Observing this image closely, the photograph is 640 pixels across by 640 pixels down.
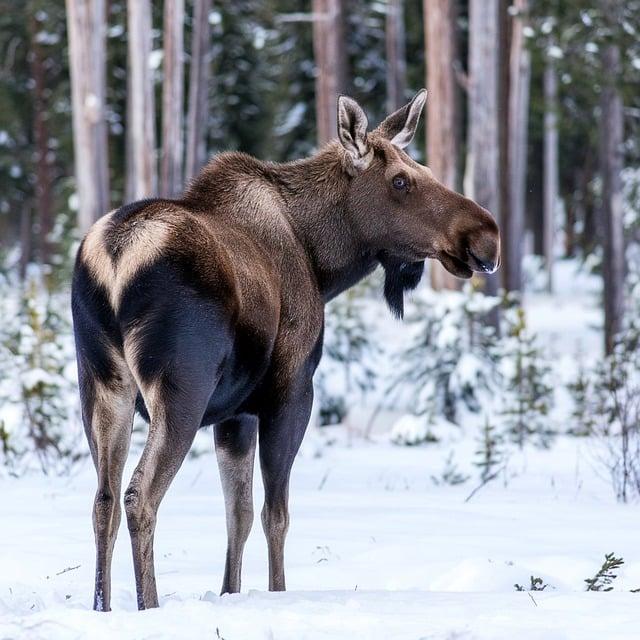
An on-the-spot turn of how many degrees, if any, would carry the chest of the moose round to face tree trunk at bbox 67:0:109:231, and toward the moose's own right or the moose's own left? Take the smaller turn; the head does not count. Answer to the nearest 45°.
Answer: approximately 45° to the moose's own left

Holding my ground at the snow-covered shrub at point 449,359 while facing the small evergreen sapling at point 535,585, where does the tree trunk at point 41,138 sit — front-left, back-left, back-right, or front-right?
back-right

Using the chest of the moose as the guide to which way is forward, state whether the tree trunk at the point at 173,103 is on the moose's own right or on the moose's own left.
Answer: on the moose's own left

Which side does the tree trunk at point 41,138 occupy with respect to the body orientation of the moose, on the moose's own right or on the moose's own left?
on the moose's own left

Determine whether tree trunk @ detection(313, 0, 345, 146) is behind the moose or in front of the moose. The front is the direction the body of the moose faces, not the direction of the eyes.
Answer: in front

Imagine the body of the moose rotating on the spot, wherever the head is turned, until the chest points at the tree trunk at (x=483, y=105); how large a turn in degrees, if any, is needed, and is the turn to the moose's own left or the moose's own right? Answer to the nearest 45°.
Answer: approximately 45° to the moose's own left

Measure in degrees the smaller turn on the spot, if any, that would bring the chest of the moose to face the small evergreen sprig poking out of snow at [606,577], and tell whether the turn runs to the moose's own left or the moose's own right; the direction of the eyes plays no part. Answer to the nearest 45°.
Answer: approximately 45° to the moose's own right

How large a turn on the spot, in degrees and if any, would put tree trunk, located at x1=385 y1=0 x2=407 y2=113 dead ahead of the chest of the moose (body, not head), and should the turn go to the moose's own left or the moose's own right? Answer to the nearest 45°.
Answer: approximately 45° to the moose's own left

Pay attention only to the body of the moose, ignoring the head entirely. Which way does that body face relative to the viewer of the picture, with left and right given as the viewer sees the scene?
facing away from the viewer and to the right of the viewer

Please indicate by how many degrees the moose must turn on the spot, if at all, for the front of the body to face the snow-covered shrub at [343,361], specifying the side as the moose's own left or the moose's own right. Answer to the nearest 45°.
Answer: approximately 45° to the moose's own left

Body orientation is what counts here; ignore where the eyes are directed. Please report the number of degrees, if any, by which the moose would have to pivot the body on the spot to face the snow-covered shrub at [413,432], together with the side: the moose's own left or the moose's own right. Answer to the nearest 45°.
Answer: approximately 45° to the moose's own left

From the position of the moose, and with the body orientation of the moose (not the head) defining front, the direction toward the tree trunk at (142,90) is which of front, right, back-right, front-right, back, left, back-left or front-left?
front-left
